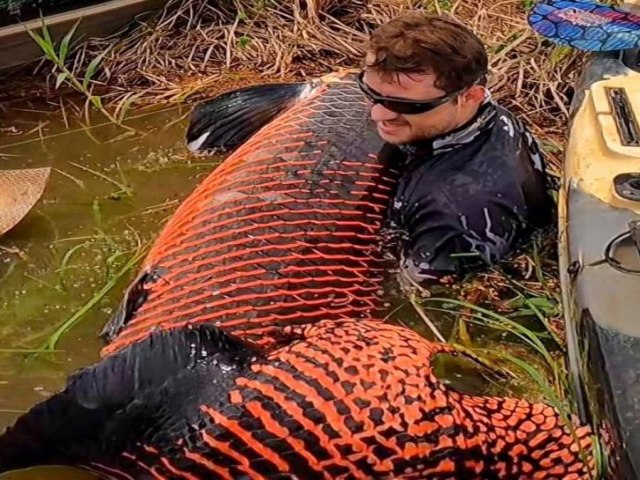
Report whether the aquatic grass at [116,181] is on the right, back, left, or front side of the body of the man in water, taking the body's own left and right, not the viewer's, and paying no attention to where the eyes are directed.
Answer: right

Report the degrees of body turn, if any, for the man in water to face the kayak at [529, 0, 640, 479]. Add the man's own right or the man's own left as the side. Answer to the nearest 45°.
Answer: approximately 90° to the man's own left

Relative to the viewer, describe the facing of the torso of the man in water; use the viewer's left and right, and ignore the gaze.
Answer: facing the viewer and to the left of the viewer

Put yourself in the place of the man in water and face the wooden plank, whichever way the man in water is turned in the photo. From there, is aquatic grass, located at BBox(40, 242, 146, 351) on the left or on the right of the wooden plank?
left

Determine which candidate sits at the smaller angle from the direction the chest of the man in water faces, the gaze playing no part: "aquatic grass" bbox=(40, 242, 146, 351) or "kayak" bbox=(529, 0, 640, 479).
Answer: the aquatic grass

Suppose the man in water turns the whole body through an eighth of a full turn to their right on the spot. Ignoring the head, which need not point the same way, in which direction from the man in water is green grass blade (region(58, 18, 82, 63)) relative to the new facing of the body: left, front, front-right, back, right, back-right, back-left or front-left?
front-right

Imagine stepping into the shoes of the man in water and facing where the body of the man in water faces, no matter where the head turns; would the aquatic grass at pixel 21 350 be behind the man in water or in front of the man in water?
in front

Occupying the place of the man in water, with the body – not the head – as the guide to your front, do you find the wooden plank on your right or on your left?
on your right

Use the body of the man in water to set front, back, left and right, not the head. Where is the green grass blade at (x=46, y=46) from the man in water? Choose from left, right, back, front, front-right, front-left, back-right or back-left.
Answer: right

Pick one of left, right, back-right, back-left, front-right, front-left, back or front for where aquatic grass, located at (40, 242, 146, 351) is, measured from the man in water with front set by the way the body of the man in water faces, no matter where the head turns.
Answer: front-right

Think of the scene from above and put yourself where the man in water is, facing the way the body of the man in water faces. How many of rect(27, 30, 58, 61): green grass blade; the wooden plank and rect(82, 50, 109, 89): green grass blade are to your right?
3

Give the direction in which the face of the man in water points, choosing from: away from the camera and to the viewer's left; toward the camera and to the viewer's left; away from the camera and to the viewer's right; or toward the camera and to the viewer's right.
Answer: toward the camera and to the viewer's left
